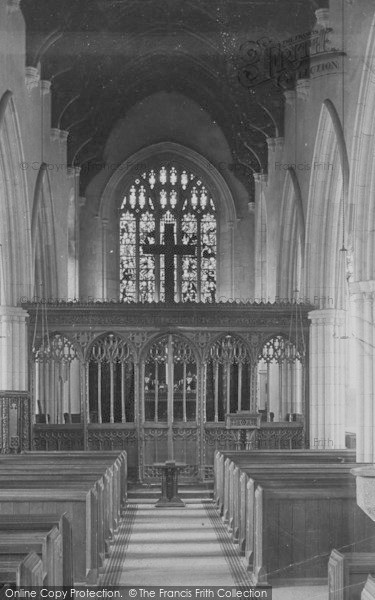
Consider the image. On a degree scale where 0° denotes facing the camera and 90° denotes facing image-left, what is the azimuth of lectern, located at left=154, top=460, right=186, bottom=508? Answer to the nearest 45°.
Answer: approximately 0°

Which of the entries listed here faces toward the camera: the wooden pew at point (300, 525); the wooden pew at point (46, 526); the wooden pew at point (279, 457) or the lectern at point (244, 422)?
the lectern

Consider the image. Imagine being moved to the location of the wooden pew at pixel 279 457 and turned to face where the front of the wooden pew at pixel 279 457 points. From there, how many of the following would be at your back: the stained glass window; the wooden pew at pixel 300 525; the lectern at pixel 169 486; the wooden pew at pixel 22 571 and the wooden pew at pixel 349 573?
3

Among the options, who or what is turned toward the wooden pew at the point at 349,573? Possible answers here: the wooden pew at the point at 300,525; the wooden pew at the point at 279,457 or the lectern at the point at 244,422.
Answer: the lectern

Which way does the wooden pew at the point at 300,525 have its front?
away from the camera

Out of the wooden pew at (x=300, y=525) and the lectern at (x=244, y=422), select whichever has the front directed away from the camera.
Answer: the wooden pew

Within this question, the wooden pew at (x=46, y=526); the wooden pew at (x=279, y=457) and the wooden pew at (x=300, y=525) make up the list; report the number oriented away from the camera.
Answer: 3

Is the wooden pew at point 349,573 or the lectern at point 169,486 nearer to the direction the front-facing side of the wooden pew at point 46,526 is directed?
the lectern

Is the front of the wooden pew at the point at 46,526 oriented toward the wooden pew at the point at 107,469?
yes

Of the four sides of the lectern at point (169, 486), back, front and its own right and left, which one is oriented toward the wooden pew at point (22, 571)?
front

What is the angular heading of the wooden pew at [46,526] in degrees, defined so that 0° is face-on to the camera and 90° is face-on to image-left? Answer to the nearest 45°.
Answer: approximately 180°

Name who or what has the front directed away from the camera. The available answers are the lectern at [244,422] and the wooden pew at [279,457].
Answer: the wooden pew

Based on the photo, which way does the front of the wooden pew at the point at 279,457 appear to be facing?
away from the camera
